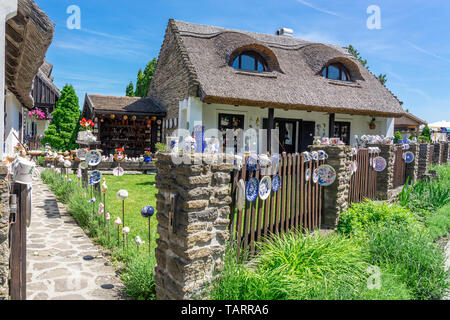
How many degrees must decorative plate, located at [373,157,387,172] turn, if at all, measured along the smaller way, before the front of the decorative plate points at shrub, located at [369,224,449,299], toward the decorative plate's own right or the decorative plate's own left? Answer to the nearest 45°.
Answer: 0° — it already faces it

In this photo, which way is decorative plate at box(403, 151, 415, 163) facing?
toward the camera

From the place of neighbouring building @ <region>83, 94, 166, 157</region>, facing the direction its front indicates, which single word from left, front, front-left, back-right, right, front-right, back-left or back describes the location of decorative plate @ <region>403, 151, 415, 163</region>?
front-left

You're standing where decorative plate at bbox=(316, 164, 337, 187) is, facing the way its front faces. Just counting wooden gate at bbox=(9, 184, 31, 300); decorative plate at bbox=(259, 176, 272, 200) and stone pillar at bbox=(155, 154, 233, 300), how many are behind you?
0

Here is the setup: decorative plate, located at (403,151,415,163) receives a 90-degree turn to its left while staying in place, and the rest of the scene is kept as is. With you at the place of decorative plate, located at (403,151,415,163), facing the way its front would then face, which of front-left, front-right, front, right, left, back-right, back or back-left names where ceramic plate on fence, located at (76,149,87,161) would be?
back-right

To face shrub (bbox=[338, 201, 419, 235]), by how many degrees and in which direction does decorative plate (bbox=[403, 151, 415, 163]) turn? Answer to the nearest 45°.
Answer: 0° — it already faces it

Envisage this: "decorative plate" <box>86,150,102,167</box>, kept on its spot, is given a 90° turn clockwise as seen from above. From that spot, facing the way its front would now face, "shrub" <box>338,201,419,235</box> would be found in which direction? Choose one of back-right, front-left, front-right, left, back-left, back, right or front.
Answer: back-left

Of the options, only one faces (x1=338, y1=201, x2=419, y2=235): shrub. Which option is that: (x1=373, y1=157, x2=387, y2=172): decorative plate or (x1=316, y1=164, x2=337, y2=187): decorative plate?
(x1=373, y1=157, x2=387, y2=172): decorative plate

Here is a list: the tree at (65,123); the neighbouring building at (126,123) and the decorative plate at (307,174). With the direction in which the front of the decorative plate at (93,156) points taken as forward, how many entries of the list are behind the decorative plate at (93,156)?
2

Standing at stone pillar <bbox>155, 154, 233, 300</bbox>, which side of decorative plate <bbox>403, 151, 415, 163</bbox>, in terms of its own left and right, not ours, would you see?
front

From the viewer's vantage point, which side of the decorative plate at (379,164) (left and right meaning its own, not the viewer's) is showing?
front

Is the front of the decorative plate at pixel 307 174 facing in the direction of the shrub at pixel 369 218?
no

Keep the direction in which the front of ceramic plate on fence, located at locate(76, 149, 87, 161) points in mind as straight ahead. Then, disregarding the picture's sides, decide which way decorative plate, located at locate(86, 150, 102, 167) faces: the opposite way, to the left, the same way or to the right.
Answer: the same way

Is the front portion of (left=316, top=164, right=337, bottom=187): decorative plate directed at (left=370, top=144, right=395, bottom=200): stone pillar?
no

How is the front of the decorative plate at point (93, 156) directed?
toward the camera
